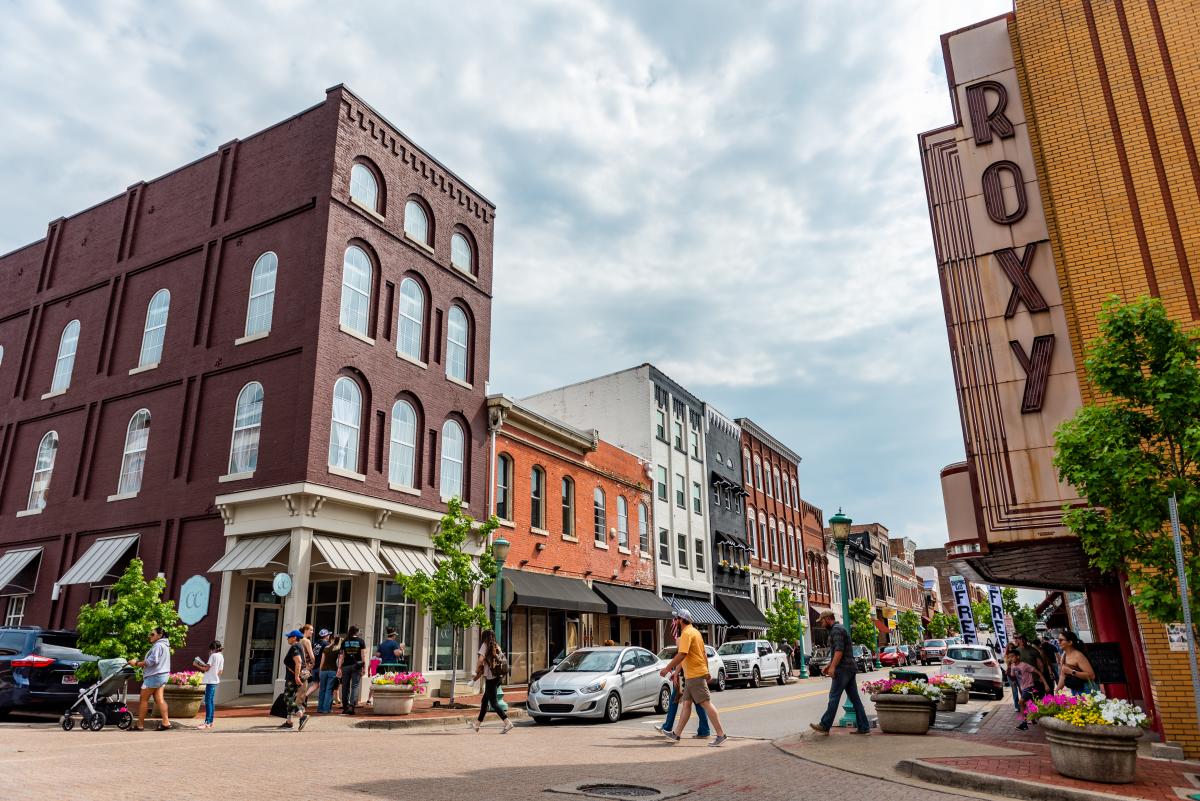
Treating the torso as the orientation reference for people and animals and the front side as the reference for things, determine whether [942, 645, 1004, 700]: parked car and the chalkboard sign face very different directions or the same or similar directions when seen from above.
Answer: very different directions

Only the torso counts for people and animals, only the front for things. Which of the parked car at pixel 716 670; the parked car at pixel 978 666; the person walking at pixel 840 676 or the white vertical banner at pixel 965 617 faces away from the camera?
the parked car at pixel 978 666

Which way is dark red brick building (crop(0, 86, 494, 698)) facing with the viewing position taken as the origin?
facing the viewer and to the right of the viewer

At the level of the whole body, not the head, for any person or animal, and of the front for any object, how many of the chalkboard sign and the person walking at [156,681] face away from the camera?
0

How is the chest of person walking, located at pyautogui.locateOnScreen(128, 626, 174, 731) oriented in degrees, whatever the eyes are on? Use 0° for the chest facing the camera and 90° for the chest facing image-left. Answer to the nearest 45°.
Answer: approximately 90°

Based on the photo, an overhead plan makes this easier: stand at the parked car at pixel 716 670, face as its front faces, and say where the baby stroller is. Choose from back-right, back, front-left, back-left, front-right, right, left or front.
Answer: front

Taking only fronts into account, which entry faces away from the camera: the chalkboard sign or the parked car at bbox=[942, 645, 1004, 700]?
the parked car

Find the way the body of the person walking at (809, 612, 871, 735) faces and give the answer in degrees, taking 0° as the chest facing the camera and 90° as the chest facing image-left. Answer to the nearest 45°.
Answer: approximately 90°

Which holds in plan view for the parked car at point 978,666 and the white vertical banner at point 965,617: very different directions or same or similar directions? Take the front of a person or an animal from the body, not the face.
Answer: very different directions

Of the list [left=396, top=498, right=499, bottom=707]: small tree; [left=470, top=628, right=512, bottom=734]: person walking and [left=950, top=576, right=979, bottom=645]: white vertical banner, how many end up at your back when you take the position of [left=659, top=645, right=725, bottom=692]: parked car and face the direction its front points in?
1

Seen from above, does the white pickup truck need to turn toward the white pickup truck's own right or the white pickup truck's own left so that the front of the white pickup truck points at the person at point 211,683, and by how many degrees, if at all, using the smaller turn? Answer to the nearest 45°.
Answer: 0° — it already faces them

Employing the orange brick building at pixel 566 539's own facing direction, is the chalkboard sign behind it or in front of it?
in front

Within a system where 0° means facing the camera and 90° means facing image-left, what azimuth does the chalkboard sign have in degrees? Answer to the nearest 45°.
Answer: approximately 0°
